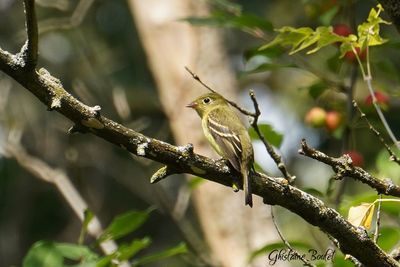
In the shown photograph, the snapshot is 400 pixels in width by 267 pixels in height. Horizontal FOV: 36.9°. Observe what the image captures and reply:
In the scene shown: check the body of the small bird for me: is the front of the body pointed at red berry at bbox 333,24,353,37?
no

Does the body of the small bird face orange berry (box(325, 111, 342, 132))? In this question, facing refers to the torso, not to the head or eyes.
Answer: no

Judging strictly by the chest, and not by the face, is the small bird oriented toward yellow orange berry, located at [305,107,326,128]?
no

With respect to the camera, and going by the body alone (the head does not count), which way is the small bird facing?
to the viewer's left

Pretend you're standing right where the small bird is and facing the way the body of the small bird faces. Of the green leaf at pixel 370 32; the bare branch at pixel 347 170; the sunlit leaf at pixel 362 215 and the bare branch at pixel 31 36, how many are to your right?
0
